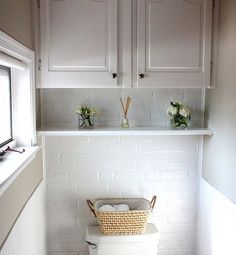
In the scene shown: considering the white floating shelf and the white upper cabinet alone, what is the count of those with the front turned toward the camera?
2

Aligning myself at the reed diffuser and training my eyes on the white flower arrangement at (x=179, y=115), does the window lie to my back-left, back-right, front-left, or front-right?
back-right

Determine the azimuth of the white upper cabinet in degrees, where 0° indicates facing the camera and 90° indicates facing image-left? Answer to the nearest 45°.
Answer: approximately 0°

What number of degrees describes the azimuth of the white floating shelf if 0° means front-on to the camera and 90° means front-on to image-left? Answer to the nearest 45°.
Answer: approximately 0°
